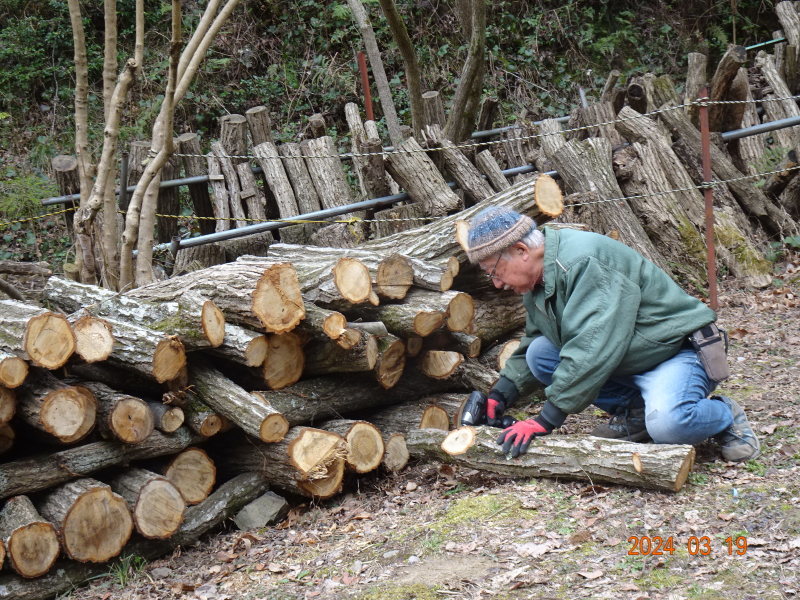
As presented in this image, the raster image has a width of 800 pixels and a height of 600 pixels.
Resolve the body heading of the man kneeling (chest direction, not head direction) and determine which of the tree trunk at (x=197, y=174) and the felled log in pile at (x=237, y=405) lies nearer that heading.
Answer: the felled log in pile

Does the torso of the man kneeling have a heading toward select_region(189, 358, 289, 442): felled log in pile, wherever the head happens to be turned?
yes

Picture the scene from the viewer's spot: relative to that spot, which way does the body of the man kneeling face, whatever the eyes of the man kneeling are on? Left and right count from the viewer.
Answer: facing to the left of the viewer

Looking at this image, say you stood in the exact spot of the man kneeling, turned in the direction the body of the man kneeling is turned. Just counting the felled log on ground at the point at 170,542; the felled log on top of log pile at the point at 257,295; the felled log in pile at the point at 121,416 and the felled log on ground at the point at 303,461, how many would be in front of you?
4

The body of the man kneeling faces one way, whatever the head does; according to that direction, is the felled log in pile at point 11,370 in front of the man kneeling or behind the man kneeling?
in front

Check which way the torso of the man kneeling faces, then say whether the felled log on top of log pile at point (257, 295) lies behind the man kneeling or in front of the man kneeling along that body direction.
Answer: in front

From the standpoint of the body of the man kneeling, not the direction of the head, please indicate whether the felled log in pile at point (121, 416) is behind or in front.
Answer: in front

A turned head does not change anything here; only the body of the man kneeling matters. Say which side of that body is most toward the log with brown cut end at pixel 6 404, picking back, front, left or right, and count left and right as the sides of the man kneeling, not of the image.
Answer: front

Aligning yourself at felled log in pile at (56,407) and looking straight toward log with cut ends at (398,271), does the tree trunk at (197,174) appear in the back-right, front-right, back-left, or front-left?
front-left

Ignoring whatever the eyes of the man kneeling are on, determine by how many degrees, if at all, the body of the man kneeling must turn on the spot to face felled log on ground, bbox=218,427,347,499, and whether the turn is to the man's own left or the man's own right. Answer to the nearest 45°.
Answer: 0° — they already face it

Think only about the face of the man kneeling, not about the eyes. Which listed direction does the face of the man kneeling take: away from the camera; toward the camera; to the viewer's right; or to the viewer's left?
to the viewer's left

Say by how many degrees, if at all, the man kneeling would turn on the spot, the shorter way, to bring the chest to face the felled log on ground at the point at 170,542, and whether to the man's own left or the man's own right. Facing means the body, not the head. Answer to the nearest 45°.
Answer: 0° — they already face it

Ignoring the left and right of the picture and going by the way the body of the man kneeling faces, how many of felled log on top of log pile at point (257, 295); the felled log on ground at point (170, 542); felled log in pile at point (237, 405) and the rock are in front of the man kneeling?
4

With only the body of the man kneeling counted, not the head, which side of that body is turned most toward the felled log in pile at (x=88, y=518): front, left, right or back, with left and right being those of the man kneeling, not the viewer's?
front
